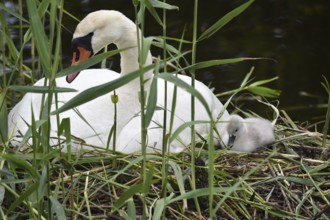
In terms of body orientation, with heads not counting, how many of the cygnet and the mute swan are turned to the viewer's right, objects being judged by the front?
0

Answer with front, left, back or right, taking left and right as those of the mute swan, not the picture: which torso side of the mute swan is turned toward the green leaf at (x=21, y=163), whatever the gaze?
front

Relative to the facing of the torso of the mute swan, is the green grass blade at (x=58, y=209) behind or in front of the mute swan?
in front

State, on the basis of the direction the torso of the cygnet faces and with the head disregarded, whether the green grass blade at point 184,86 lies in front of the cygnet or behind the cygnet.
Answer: in front

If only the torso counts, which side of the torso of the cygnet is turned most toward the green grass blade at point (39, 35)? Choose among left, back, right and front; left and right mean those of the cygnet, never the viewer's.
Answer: front

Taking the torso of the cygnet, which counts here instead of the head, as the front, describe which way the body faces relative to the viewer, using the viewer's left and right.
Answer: facing the viewer and to the left of the viewer
